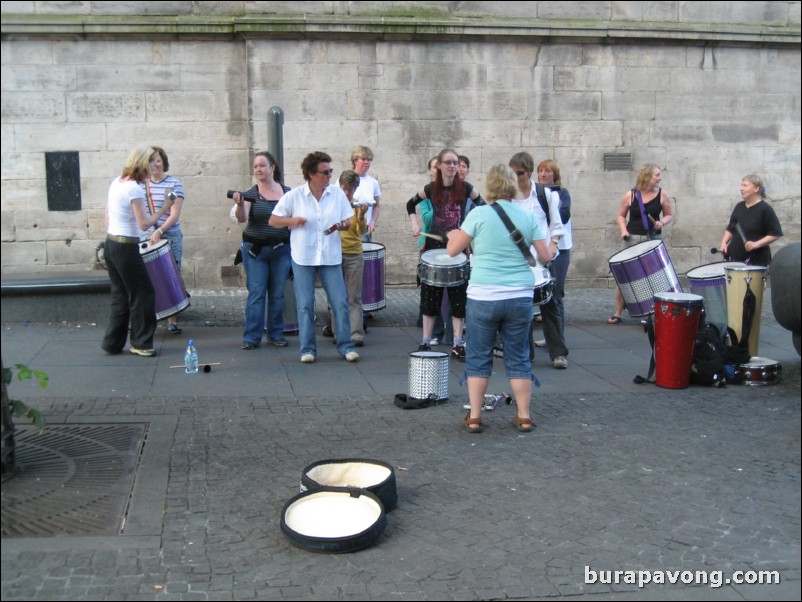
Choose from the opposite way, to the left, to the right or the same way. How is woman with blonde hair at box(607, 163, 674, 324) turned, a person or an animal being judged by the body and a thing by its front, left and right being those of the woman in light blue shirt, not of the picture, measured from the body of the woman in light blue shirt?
the opposite way

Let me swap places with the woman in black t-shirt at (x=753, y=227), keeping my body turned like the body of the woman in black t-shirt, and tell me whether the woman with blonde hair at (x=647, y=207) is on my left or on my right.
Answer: on my right

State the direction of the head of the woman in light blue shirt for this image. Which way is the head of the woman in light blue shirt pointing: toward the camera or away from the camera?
away from the camera

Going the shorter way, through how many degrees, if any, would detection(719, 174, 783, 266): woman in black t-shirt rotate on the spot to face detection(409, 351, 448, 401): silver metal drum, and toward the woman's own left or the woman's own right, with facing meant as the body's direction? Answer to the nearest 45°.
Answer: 0° — they already face it

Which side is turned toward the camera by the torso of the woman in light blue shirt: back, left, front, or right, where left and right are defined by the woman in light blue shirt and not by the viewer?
back
